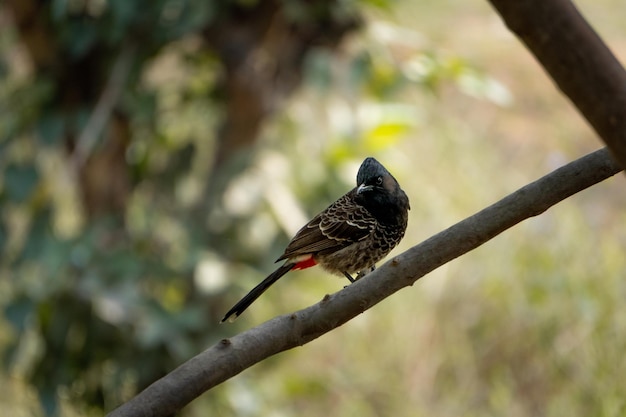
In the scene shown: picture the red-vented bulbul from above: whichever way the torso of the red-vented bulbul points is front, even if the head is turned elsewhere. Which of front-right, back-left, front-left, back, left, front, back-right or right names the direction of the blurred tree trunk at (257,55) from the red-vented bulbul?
left

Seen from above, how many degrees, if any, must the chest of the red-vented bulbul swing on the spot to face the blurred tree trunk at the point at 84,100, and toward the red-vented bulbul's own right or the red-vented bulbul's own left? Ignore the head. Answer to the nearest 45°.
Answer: approximately 90° to the red-vented bulbul's own left

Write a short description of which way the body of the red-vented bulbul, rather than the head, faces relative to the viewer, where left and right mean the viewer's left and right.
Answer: facing to the right of the viewer

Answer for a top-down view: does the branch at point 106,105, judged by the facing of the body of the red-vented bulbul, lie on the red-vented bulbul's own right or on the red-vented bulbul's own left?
on the red-vented bulbul's own left
